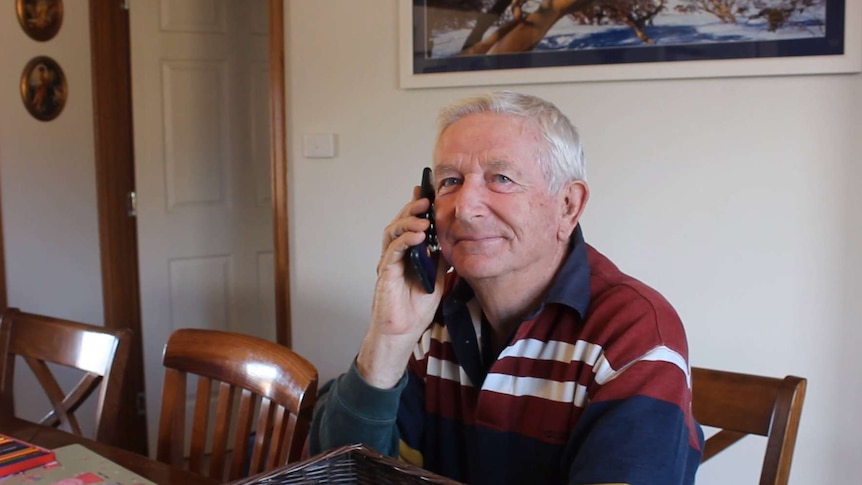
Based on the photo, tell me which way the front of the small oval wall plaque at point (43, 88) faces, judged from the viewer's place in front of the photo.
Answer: facing the viewer

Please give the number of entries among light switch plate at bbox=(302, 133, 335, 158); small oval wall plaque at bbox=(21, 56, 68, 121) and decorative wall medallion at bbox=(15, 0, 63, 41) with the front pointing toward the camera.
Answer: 3

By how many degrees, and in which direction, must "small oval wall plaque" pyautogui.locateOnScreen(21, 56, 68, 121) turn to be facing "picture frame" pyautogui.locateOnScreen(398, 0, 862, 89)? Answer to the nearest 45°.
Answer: approximately 45° to its left

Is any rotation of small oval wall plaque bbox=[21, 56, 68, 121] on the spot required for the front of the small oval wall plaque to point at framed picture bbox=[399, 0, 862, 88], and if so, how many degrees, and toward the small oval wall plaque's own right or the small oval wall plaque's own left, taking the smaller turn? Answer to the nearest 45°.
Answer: approximately 45° to the small oval wall plaque's own left

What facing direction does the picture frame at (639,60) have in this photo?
toward the camera

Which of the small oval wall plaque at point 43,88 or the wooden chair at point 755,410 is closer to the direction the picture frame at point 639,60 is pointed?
the wooden chair

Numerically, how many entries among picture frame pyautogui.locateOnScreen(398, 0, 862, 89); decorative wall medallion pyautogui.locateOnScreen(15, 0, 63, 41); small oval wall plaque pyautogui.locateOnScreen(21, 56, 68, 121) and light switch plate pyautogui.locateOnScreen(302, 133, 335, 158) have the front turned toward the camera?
4

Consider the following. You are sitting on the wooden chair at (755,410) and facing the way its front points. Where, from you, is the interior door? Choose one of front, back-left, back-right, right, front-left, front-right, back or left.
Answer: right

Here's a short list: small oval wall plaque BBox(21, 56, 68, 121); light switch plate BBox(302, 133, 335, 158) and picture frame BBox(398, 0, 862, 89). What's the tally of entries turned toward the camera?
3

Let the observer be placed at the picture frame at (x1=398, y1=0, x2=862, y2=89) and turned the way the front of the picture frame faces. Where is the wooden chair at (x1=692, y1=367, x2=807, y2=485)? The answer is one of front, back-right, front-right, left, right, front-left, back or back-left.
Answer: front

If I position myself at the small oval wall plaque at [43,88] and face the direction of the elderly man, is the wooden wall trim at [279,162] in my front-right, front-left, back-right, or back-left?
front-left

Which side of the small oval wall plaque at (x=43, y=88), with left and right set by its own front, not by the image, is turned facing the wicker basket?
front
